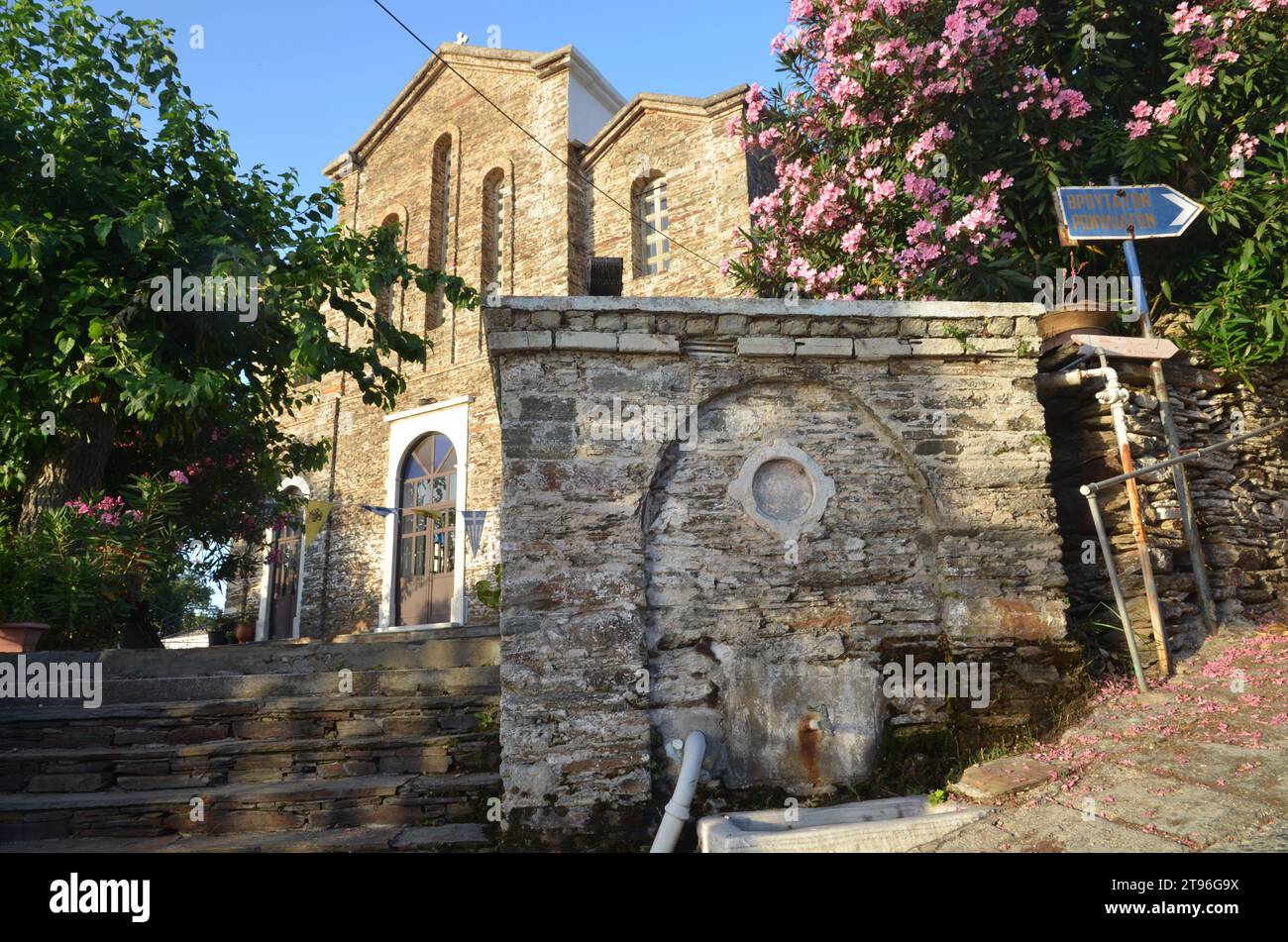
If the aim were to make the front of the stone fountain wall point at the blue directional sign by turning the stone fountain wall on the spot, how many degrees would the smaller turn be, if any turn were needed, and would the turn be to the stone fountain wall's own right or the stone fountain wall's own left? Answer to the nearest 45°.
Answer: approximately 135° to the stone fountain wall's own left

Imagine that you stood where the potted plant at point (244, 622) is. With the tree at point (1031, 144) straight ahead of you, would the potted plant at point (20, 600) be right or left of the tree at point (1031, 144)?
right

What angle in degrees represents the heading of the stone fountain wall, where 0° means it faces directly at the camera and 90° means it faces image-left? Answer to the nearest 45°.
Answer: approximately 0°

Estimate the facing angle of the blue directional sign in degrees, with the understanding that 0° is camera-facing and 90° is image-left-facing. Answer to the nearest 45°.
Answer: approximately 0°

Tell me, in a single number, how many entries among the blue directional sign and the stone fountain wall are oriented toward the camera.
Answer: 2

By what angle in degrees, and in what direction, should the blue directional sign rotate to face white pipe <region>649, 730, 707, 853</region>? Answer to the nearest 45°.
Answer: approximately 45° to its right
